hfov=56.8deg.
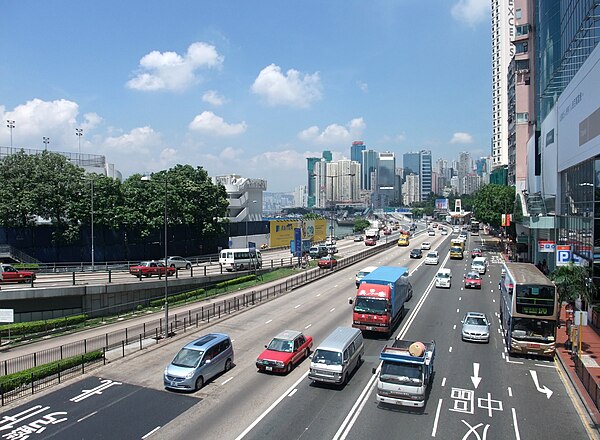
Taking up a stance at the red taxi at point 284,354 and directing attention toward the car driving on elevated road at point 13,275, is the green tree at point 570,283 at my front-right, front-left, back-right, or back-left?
back-right

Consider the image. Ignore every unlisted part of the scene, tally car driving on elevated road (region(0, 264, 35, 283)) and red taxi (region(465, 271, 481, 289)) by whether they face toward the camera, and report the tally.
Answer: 1

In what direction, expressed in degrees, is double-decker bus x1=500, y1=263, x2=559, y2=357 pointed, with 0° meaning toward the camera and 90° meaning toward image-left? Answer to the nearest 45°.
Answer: approximately 0°

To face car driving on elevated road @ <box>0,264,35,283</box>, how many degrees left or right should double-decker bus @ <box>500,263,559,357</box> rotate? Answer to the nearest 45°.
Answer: approximately 90° to its right

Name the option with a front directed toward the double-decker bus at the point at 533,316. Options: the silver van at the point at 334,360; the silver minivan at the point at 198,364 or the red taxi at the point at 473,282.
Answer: the red taxi

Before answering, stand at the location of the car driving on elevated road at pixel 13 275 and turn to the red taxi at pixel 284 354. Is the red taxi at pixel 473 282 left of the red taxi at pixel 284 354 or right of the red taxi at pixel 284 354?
left
